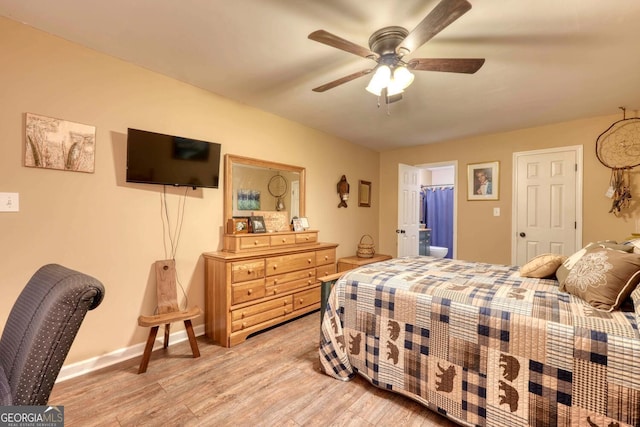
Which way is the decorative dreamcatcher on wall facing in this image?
toward the camera

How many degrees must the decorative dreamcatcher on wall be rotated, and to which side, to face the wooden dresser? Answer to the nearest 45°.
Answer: approximately 45° to its right

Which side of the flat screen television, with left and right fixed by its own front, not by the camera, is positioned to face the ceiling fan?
front

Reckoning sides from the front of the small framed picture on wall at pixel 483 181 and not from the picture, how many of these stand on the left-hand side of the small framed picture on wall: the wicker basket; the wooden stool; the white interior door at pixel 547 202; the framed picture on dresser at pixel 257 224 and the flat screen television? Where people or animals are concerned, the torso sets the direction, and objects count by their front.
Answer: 1

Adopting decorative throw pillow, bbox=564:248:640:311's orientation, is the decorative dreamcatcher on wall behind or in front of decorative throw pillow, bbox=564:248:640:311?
behind

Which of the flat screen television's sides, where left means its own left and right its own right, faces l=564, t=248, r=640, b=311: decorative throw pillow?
front

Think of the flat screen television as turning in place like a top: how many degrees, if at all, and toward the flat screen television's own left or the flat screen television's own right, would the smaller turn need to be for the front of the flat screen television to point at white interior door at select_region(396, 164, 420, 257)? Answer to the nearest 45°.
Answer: approximately 45° to the flat screen television's own left

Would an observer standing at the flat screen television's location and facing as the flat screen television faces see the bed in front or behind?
in front

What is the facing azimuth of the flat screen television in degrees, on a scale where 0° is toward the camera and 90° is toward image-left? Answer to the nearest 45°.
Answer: approximately 315°

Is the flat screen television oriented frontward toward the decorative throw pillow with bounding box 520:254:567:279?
yes

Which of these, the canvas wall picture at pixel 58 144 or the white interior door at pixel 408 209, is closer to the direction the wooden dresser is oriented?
the white interior door

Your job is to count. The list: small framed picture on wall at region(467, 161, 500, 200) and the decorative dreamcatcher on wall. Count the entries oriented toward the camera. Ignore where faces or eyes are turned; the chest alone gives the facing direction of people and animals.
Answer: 2

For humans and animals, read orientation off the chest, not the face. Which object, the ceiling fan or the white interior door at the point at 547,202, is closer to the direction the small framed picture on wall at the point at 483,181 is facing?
the ceiling fan

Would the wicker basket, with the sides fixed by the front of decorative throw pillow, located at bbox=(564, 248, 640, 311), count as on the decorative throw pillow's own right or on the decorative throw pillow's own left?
on the decorative throw pillow's own right

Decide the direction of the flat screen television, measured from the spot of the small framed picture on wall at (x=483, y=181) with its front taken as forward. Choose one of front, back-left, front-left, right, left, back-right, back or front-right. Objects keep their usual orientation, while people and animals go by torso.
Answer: front-right

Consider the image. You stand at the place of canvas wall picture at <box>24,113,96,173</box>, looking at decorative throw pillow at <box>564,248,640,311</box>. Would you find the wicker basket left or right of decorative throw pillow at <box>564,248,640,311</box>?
left

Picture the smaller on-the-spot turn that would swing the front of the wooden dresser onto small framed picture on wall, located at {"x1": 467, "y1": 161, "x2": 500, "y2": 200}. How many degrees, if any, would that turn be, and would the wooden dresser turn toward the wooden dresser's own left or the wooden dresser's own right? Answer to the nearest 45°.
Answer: approximately 45° to the wooden dresser's own left

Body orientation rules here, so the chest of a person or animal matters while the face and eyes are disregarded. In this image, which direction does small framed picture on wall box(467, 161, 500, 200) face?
toward the camera
